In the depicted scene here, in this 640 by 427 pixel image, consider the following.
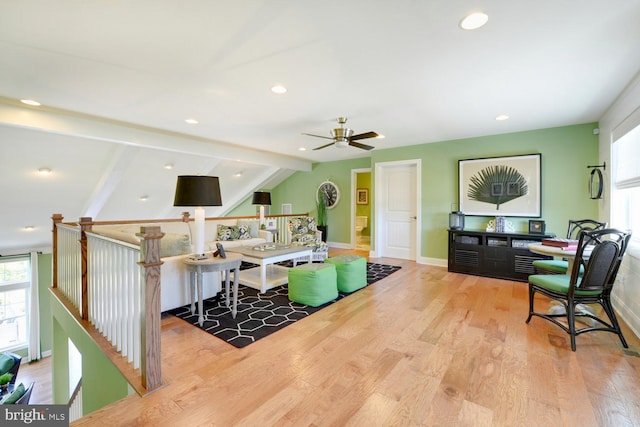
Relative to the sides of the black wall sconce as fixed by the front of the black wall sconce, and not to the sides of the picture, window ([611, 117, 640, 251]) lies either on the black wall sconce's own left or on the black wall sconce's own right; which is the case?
on the black wall sconce's own left

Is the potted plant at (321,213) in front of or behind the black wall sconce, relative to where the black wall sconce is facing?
in front

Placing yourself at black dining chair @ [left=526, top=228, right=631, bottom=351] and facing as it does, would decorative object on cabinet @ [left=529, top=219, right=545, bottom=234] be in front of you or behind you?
in front

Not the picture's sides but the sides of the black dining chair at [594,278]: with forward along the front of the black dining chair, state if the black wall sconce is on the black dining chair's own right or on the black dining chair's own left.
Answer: on the black dining chair's own right

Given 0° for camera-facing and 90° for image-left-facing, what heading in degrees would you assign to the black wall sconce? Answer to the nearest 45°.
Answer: approximately 90°

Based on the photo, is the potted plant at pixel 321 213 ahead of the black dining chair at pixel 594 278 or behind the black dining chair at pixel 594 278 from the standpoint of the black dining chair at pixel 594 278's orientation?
ahead

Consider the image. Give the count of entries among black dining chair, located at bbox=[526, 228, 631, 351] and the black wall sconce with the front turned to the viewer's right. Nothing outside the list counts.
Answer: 0

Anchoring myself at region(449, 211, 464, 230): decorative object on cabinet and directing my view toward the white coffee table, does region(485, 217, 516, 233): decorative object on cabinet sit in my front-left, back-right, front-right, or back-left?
back-left

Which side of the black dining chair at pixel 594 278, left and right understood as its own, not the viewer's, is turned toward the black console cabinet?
front

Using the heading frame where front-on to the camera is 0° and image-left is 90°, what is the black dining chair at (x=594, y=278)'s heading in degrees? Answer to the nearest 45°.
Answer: approximately 135°
